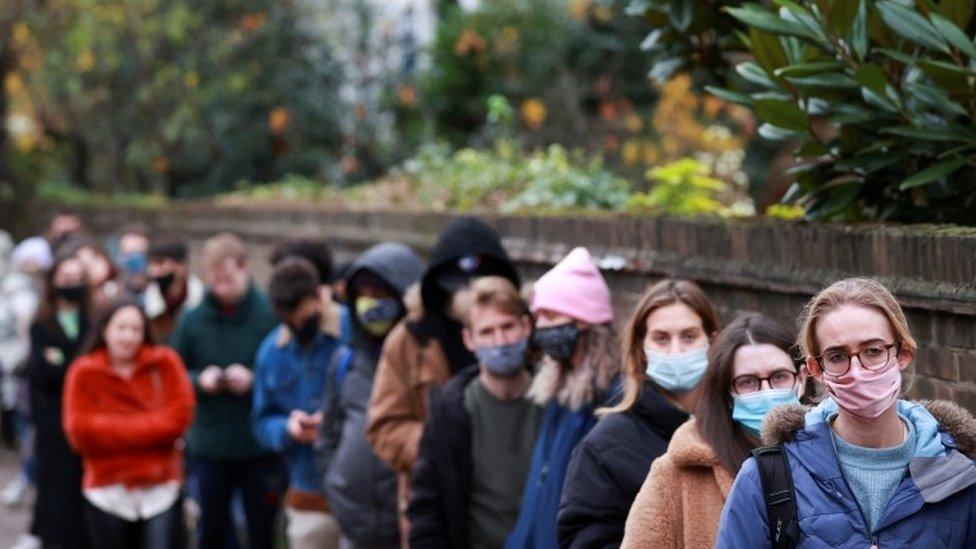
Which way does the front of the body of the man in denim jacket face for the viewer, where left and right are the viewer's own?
facing the viewer and to the right of the viewer

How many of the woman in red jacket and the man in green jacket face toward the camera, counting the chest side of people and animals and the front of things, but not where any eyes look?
2

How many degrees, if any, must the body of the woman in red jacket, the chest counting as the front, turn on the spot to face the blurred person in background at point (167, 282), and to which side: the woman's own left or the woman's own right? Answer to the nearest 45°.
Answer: approximately 180°

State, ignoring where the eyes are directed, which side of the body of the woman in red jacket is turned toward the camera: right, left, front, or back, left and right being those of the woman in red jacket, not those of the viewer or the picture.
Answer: front

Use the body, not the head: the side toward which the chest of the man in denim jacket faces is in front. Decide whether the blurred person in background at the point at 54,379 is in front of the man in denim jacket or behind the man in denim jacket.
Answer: behind

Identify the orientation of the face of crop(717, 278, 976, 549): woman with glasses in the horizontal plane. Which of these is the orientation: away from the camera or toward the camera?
toward the camera

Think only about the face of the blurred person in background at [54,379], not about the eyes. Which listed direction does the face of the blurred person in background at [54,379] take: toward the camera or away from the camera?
toward the camera

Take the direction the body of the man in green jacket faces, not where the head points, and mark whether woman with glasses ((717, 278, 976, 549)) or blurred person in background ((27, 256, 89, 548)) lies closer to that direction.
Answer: the woman with glasses

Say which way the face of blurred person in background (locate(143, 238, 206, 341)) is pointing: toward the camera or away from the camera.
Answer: toward the camera
